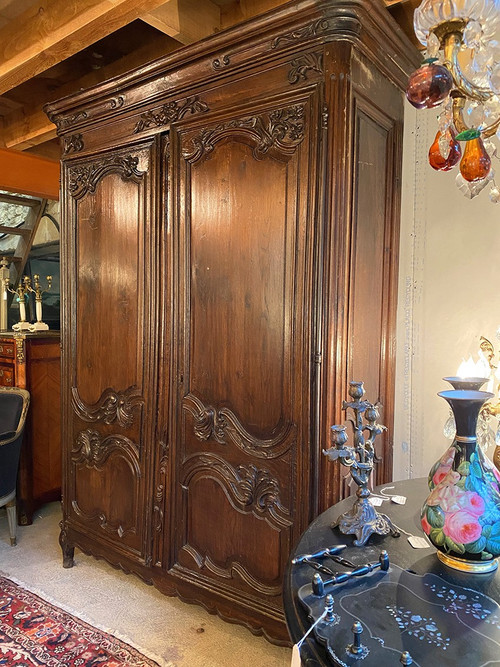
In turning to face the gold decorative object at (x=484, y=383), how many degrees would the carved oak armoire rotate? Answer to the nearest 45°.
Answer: approximately 90° to its left

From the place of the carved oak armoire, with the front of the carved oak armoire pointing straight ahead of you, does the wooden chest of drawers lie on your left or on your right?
on your right

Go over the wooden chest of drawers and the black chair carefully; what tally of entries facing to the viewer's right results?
0

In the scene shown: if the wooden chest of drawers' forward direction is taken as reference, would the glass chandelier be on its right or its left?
on its left

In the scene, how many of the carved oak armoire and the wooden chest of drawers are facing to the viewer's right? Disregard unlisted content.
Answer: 0
